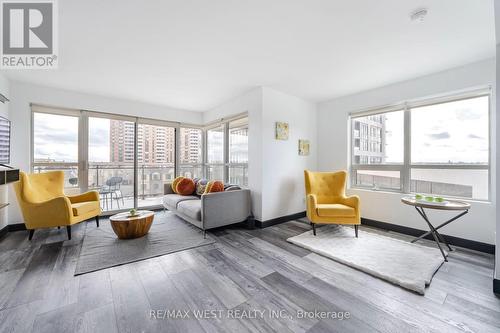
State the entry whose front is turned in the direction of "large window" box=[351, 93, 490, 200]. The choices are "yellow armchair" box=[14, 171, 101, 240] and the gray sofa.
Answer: the yellow armchair

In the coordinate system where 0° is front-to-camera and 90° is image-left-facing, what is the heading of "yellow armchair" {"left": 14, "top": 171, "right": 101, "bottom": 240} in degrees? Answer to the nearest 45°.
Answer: approximately 315°

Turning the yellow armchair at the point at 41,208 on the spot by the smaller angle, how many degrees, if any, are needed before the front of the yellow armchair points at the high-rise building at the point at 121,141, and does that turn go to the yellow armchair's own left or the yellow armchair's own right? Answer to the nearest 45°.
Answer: approximately 90° to the yellow armchair's own left

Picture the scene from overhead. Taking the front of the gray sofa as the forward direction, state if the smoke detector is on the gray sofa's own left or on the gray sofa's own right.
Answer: on the gray sofa's own left

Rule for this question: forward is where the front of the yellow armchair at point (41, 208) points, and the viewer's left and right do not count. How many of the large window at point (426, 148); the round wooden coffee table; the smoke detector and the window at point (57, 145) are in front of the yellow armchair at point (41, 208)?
3

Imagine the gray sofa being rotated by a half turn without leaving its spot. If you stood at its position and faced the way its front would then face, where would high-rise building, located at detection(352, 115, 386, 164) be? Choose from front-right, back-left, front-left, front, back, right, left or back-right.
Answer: front-right

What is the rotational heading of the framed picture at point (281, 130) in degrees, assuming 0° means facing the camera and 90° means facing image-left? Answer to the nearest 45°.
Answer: approximately 315°

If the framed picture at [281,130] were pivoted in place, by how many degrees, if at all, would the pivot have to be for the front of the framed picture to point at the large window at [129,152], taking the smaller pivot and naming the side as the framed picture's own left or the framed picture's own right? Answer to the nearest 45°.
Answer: approximately 135° to the framed picture's own right

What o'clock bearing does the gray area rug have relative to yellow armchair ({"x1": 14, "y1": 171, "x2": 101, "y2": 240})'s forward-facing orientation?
The gray area rug is roughly at 12 o'clock from the yellow armchair.

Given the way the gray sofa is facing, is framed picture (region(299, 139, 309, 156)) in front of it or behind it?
behind

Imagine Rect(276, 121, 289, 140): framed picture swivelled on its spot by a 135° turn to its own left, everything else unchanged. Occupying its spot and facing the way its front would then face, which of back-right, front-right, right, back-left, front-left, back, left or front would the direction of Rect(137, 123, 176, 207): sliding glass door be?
left

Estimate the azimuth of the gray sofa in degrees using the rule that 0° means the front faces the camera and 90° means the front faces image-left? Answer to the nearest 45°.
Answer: approximately 45°

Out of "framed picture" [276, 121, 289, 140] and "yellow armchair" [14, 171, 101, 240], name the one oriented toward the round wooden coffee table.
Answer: the yellow armchair

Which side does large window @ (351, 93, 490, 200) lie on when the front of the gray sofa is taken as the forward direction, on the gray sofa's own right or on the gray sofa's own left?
on the gray sofa's own left

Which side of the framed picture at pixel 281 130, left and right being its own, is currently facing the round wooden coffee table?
right
